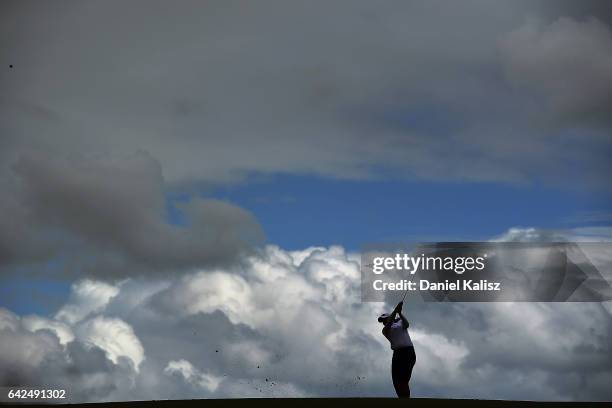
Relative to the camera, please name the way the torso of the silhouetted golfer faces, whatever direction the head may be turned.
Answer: to the viewer's left
